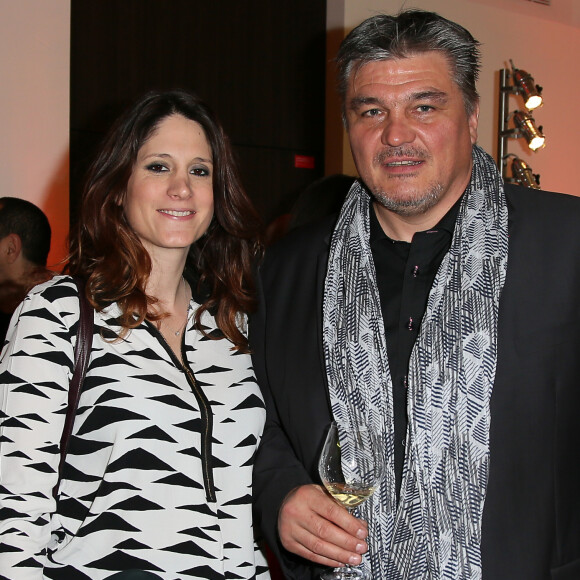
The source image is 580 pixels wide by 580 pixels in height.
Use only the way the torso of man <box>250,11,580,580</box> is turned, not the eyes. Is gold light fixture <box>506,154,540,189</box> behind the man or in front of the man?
behind

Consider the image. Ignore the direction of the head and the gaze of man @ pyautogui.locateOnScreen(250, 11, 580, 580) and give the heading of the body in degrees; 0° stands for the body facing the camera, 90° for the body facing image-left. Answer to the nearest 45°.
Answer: approximately 0°

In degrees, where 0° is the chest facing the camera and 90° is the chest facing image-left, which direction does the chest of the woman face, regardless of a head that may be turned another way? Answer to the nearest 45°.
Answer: approximately 315°

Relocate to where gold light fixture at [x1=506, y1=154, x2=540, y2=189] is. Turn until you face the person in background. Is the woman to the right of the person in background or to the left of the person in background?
left
